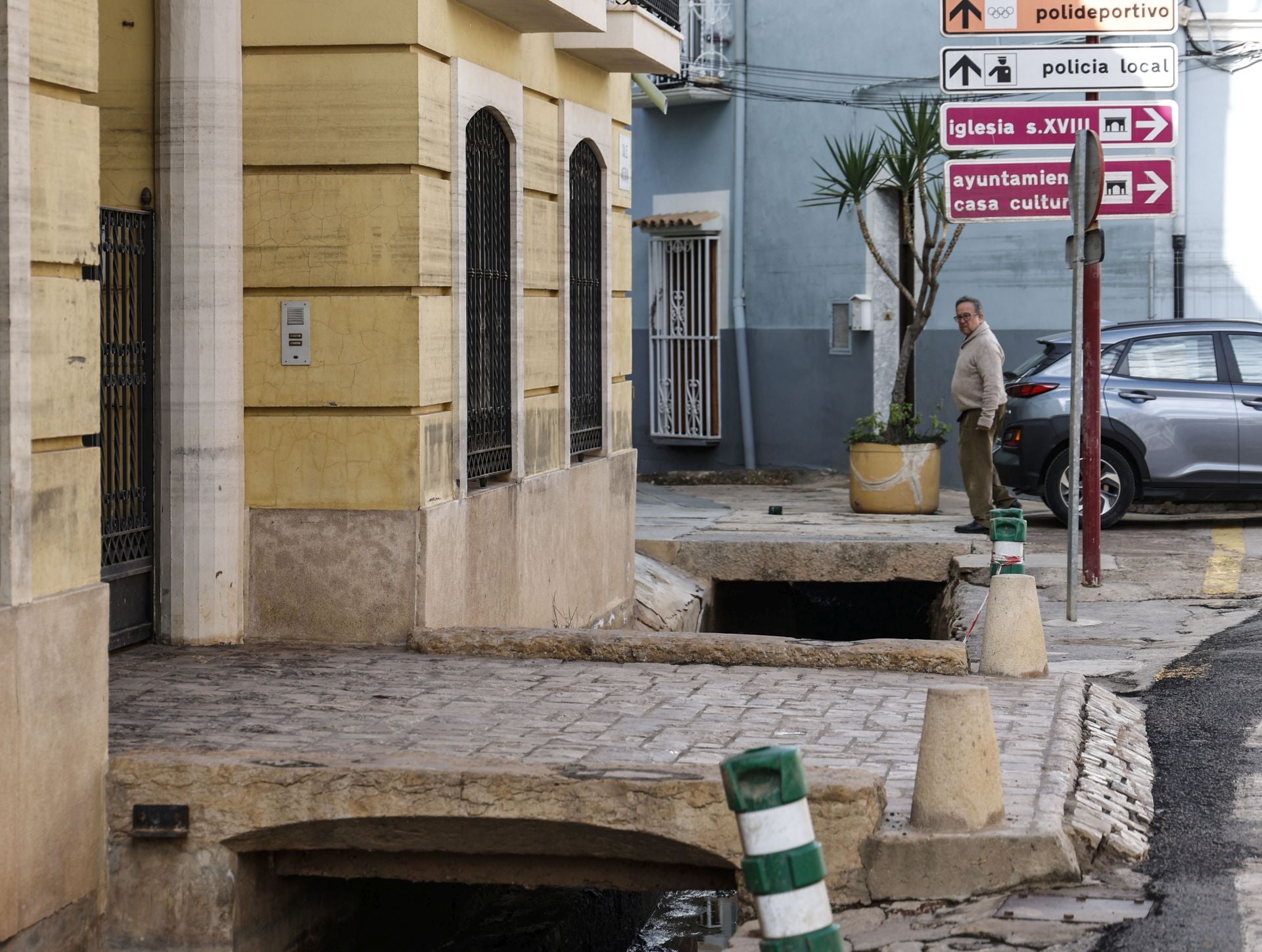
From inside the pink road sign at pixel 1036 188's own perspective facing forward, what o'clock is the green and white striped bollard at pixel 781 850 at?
The green and white striped bollard is roughly at 12 o'clock from the pink road sign.

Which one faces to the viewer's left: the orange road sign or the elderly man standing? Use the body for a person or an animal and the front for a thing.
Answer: the elderly man standing

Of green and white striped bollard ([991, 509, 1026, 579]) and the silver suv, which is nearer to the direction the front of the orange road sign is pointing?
the green and white striped bollard

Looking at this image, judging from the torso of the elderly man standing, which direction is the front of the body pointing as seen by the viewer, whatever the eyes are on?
to the viewer's left

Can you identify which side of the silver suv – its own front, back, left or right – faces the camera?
right

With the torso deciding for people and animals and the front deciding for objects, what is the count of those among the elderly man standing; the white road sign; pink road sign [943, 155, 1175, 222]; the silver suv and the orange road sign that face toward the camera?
3

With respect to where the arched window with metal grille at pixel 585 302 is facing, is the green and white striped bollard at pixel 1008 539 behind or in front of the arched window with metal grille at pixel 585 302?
in front

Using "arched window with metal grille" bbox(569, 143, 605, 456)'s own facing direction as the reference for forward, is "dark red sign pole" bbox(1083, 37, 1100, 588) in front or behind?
in front

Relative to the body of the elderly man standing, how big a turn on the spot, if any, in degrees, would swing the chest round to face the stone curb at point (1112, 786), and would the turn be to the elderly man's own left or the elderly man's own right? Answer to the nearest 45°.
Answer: approximately 90° to the elderly man's own left
